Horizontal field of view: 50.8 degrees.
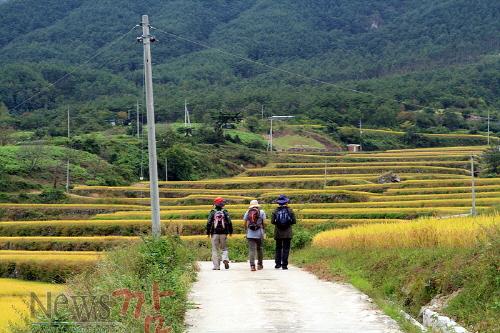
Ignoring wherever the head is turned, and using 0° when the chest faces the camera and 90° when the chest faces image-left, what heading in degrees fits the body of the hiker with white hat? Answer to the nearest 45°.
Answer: approximately 180°

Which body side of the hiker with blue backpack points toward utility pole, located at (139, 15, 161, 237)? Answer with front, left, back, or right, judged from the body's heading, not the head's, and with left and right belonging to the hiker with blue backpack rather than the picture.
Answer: front

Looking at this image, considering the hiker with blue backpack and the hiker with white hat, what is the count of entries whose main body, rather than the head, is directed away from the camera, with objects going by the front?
2

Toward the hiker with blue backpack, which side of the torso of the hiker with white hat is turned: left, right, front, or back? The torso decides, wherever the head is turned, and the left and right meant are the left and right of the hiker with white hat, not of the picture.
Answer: right

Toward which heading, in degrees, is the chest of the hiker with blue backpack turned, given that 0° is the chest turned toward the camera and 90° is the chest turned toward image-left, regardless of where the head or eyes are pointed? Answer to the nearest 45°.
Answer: approximately 180°

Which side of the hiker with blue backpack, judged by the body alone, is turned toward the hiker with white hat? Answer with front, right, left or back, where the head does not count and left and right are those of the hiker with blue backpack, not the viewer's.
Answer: left

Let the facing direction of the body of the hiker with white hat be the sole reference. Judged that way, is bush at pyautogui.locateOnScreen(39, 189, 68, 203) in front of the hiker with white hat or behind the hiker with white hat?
in front
